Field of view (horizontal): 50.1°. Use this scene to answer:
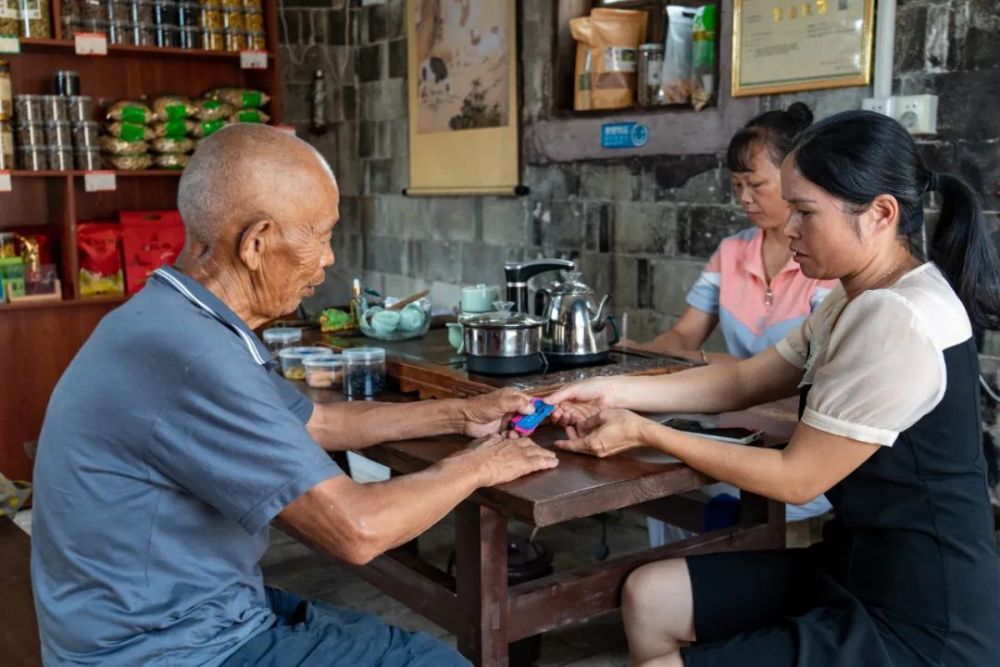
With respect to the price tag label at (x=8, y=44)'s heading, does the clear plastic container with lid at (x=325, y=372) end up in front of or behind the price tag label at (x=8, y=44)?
in front

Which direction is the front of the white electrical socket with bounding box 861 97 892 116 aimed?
toward the camera

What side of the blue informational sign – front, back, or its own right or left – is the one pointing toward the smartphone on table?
front

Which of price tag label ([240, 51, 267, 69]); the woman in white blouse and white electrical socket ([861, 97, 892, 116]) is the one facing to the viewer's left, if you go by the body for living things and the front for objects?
the woman in white blouse

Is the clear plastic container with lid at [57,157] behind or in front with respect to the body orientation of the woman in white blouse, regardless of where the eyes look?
in front

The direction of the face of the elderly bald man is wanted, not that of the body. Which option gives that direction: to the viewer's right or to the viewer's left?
to the viewer's right

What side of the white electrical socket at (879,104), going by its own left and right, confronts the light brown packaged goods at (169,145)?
right

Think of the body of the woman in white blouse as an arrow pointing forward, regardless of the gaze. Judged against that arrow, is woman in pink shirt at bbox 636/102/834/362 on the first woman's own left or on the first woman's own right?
on the first woman's own right

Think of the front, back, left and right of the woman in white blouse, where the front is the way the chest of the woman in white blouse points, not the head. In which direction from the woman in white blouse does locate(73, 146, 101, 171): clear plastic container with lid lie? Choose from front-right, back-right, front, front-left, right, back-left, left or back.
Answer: front-right

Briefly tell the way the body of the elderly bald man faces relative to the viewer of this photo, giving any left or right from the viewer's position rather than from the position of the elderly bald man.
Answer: facing to the right of the viewer

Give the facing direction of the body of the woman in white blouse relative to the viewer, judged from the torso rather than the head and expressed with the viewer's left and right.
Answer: facing to the left of the viewer

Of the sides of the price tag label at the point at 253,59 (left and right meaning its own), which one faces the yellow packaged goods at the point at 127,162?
right

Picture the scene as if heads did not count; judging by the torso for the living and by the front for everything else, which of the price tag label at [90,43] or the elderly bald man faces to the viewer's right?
the elderly bald man

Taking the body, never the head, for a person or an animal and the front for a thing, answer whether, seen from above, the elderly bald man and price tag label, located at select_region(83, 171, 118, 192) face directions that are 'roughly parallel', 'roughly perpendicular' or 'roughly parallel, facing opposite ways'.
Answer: roughly perpendicular
